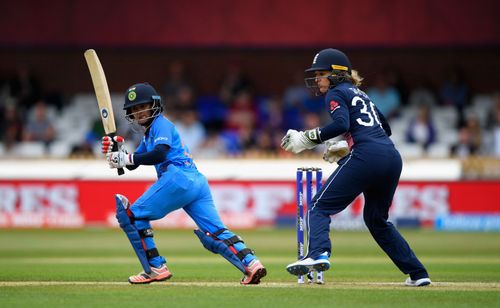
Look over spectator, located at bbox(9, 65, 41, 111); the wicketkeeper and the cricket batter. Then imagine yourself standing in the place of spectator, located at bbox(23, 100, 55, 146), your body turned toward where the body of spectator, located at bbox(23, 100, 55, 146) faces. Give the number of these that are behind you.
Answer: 1

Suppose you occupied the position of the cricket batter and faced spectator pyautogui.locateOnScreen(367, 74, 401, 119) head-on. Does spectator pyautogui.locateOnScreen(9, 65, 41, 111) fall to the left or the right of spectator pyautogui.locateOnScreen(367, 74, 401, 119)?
left

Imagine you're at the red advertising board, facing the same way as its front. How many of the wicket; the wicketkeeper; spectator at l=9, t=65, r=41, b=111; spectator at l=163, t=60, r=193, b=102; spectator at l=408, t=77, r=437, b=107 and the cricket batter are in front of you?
3

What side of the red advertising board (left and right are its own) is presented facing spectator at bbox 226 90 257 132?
back

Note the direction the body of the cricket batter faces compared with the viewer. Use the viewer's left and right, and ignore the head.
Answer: facing to the left of the viewer

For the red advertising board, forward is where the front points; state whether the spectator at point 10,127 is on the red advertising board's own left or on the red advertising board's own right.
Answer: on the red advertising board's own right

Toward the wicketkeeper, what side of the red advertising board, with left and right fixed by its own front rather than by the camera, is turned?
front

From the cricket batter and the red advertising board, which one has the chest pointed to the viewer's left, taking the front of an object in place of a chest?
the cricket batter

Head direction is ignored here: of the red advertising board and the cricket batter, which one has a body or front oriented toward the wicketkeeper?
the red advertising board

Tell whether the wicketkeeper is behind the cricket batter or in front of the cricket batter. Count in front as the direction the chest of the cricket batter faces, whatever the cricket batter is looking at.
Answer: behind
